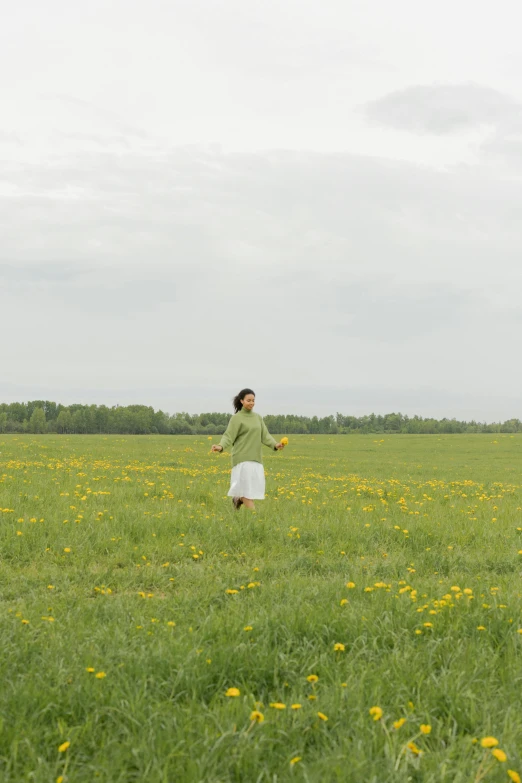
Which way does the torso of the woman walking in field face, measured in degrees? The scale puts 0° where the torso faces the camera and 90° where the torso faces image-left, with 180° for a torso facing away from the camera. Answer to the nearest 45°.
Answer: approximately 315°

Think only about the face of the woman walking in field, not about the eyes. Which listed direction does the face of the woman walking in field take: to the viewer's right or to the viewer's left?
to the viewer's right
